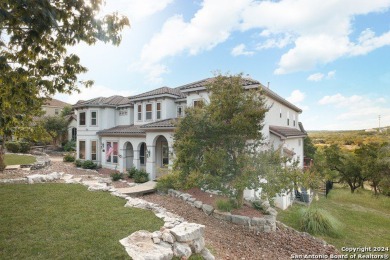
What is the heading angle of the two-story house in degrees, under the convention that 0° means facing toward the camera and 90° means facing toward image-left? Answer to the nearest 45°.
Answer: approximately 45°

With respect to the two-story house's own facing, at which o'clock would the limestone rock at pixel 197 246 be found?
The limestone rock is roughly at 10 o'clock from the two-story house.

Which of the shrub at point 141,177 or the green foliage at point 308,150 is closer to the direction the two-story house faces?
the shrub

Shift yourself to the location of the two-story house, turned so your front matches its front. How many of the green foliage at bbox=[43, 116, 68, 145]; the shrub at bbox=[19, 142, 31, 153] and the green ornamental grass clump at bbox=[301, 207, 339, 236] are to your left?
1

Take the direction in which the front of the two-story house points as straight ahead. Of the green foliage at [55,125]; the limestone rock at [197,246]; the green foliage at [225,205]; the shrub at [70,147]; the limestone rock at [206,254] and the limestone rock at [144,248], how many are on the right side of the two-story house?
2

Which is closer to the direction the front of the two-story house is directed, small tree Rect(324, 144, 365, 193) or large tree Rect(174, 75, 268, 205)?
the large tree

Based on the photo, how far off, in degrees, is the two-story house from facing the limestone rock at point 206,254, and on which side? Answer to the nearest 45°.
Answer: approximately 45° to its left
